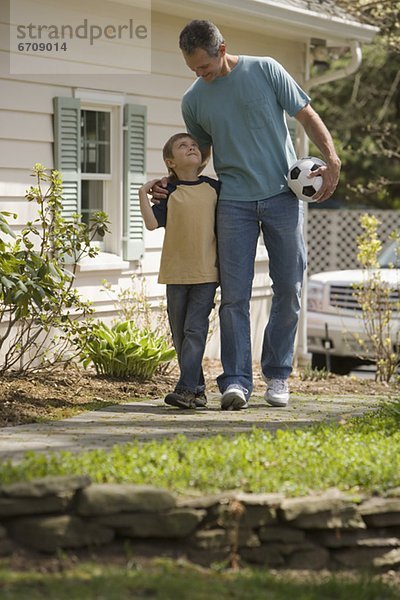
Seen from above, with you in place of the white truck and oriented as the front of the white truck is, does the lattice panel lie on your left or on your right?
on your right

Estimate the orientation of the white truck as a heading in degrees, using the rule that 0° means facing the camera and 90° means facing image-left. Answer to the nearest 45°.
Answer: approximately 45°

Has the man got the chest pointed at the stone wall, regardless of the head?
yes

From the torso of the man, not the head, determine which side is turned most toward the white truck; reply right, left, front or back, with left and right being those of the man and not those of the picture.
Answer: back

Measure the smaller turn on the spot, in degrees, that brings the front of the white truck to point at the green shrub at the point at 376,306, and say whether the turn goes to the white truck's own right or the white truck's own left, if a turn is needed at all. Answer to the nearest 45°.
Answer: approximately 45° to the white truck's own left

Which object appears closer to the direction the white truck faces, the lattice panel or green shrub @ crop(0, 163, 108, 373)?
the green shrub

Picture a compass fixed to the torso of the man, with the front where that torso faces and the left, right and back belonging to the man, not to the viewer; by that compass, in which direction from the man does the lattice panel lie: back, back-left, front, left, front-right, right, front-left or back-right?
back

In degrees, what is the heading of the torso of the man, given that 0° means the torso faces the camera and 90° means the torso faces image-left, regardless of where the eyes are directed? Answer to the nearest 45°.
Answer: approximately 0°

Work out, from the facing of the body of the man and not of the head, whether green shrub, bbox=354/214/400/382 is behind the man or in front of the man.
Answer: behind
